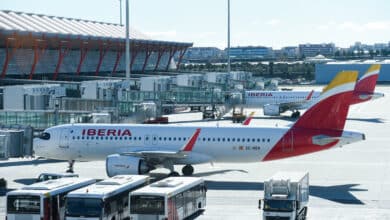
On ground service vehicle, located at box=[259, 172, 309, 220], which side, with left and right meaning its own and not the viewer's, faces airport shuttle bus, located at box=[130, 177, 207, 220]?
right

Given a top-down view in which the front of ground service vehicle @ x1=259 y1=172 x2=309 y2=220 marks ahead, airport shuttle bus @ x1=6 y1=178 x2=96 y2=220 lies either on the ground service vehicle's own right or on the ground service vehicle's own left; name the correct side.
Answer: on the ground service vehicle's own right

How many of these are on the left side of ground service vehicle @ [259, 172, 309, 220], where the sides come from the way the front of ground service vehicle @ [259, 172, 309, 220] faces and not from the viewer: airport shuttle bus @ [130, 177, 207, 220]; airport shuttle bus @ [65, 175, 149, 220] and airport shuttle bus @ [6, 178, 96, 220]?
0

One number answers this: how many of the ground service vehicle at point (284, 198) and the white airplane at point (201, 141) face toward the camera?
1

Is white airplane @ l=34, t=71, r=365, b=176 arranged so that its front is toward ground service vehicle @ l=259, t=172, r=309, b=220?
no

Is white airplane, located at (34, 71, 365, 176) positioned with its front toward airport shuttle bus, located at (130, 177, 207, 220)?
no

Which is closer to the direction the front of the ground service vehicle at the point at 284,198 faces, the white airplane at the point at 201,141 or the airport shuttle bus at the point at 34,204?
the airport shuttle bus

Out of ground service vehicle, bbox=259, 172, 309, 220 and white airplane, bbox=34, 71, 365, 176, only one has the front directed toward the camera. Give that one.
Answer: the ground service vehicle

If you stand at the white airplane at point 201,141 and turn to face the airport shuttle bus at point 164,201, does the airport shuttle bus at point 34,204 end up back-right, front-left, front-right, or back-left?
front-right

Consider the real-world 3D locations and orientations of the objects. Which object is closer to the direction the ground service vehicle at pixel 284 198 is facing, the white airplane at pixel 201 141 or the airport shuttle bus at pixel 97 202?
the airport shuttle bus

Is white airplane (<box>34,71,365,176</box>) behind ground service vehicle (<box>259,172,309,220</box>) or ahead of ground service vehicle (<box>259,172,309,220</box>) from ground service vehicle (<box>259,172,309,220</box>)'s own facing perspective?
behind

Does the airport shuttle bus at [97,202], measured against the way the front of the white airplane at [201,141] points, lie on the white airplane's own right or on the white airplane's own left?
on the white airplane's own left

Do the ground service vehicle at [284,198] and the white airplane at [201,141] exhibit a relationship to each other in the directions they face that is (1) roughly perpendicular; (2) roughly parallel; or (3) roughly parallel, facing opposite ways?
roughly perpendicular

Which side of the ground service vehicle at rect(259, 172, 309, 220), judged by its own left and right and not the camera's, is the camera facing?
front

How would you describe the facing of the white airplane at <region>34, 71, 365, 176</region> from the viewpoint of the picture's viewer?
facing to the left of the viewer

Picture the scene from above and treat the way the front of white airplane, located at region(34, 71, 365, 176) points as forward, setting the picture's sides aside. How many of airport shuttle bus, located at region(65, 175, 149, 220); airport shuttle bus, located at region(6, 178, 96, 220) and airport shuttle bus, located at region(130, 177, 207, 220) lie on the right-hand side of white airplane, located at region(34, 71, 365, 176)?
0

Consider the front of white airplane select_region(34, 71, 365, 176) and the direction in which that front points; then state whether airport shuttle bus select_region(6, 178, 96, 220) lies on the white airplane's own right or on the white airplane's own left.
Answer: on the white airplane's own left
